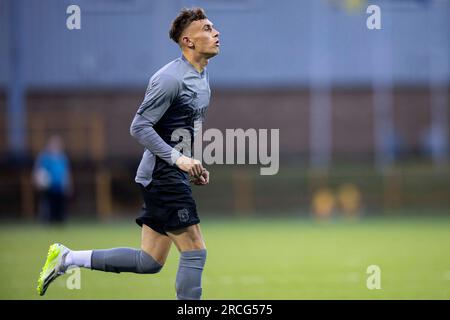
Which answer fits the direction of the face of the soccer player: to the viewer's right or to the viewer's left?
to the viewer's right

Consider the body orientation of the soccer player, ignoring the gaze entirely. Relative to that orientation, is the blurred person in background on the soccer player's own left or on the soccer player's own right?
on the soccer player's own left

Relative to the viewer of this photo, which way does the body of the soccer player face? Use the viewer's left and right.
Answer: facing to the right of the viewer
